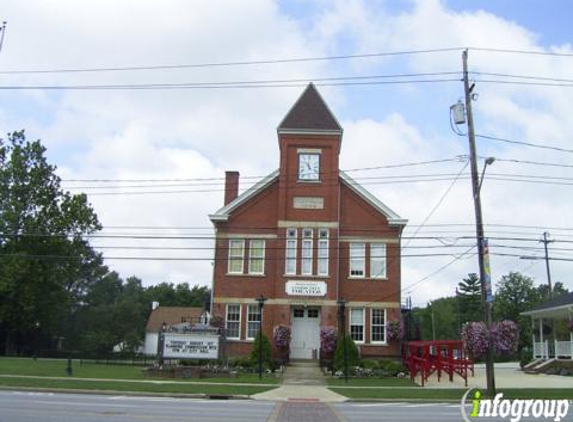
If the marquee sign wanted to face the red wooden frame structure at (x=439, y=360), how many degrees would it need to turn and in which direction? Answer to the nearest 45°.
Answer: approximately 90° to its left

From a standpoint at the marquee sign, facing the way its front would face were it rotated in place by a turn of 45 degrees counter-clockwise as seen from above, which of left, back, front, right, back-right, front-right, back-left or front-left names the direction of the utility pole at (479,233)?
front

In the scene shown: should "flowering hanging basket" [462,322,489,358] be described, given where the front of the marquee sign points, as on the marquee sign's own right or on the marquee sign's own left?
on the marquee sign's own left

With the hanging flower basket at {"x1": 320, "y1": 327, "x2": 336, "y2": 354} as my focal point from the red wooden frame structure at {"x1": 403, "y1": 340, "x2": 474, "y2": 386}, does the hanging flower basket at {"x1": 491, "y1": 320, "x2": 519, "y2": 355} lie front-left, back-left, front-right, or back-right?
back-right

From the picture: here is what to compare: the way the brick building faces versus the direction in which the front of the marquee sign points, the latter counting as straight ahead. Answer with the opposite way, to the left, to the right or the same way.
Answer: the same way

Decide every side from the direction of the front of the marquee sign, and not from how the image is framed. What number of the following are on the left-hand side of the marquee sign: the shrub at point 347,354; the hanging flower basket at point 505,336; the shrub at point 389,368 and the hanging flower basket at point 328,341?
4

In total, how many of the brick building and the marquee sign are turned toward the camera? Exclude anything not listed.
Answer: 2

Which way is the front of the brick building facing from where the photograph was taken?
facing the viewer

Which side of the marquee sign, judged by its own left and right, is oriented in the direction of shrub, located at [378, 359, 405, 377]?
left

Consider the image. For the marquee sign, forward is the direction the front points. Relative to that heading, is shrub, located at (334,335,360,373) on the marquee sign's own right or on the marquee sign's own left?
on the marquee sign's own left

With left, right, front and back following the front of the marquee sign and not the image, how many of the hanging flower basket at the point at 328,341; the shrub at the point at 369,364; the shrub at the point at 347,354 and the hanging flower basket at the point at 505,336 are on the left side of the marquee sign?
4

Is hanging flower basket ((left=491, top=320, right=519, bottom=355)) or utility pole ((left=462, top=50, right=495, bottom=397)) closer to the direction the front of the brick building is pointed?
the utility pole
